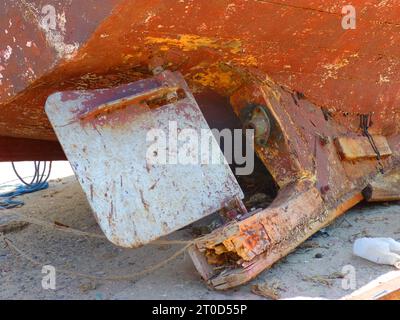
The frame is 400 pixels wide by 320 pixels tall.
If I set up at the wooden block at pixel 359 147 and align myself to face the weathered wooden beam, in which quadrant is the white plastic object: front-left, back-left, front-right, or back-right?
front-left

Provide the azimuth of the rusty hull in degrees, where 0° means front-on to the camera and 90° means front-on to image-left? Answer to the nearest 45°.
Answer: approximately 225°

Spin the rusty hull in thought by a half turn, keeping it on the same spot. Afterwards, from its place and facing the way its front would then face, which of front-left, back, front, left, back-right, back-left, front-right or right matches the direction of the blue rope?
right
